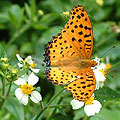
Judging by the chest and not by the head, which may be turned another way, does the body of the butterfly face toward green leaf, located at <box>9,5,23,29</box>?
no

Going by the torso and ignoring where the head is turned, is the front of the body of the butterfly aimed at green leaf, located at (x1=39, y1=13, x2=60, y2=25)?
no

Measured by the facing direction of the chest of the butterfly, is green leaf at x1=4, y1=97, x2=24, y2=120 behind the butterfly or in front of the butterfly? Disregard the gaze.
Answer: behind

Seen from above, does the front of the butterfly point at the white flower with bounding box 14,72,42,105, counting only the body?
no
